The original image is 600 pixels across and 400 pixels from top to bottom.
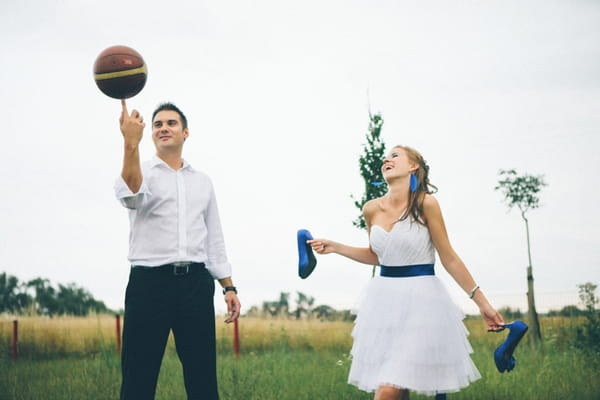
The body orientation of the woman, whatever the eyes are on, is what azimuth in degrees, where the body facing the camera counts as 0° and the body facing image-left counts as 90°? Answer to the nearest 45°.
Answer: approximately 45°

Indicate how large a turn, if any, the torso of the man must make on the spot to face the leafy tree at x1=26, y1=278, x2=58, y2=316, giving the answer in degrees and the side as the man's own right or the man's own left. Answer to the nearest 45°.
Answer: approximately 180°

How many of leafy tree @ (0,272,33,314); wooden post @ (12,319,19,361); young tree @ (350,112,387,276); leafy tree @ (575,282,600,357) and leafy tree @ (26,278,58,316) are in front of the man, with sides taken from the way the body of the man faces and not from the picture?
0

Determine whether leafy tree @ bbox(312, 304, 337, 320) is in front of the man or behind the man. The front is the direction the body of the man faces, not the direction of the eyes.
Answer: behind

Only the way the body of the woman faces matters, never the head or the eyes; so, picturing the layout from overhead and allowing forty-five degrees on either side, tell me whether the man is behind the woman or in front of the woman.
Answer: in front

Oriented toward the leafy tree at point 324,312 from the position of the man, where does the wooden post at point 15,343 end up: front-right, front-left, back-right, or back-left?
front-left

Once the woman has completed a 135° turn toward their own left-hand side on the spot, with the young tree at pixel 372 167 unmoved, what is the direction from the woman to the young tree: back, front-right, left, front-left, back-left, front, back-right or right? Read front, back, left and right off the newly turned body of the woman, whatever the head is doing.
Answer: left

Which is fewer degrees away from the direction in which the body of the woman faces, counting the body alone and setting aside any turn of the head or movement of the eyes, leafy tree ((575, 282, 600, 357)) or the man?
the man

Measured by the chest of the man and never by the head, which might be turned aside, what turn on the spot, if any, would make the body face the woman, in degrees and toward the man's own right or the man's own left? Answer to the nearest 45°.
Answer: approximately 90° to the man's own left

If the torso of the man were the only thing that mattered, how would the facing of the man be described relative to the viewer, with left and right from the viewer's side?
facing the viewer

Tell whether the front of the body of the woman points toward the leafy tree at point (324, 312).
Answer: no

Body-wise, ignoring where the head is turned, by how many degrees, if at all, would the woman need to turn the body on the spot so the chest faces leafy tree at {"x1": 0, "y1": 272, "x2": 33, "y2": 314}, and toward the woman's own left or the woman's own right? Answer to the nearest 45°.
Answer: approximately 90° to the woman's own right

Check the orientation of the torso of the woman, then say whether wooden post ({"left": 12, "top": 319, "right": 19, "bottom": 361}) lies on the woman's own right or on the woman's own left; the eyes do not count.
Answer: on the woman's own right

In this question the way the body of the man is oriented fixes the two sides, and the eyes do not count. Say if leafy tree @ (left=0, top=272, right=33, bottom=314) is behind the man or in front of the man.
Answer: behind

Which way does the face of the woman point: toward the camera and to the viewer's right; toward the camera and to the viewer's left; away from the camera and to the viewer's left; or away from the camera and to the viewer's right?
toward the camera and to the viewer's left

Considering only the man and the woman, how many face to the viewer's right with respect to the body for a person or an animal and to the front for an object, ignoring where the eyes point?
0

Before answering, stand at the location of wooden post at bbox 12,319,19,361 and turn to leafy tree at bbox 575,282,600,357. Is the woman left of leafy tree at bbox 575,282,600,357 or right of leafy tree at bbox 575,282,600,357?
right

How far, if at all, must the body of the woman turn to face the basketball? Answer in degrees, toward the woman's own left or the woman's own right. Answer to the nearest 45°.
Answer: approximately 45° to the woman's own right
